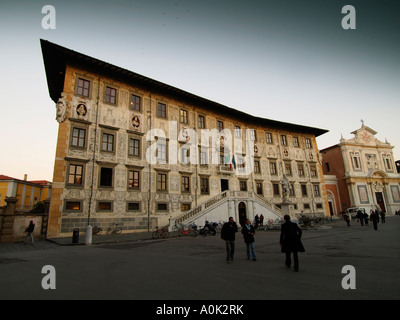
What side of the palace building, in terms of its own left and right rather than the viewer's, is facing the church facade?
left

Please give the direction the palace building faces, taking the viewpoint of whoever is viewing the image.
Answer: facing the viewer and to the right of the viewer

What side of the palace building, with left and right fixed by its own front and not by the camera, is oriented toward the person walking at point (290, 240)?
front

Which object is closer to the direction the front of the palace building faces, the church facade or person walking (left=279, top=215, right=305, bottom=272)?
the person walking
